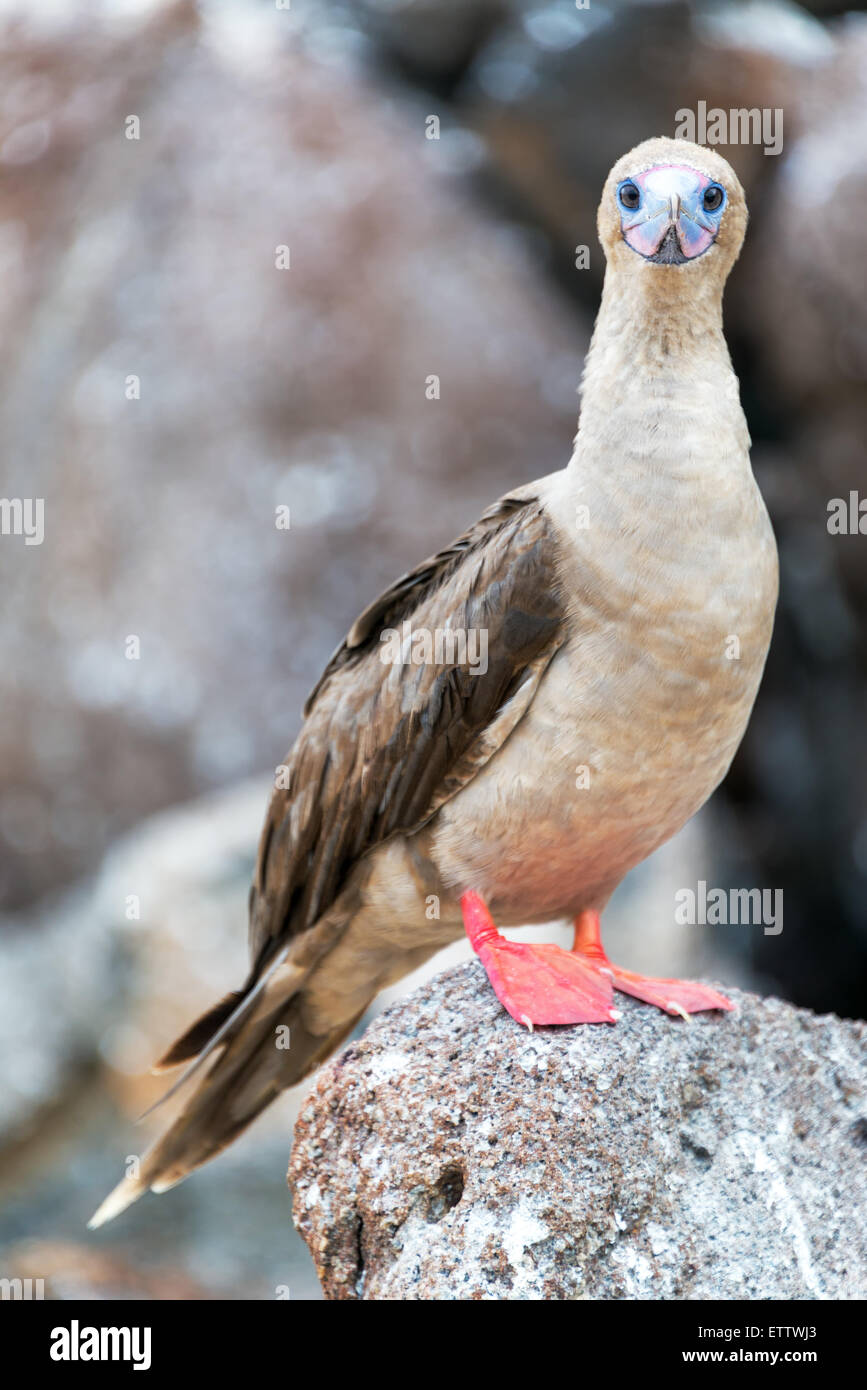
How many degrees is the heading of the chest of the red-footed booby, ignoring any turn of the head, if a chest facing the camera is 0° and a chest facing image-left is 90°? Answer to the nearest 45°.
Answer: approximately 315°
